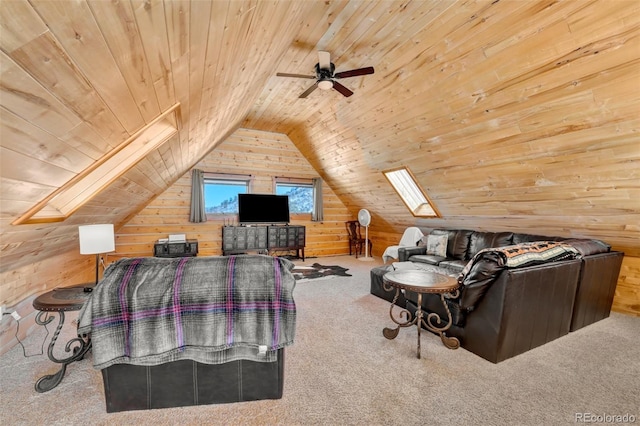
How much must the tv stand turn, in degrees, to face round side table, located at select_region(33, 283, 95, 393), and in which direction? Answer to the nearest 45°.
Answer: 0° — it already faces it

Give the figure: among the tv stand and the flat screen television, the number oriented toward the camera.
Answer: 2

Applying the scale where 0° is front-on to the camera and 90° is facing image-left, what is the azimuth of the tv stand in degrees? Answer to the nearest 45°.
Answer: approximately 0°

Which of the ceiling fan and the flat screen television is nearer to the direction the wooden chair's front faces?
the ceiling fan
